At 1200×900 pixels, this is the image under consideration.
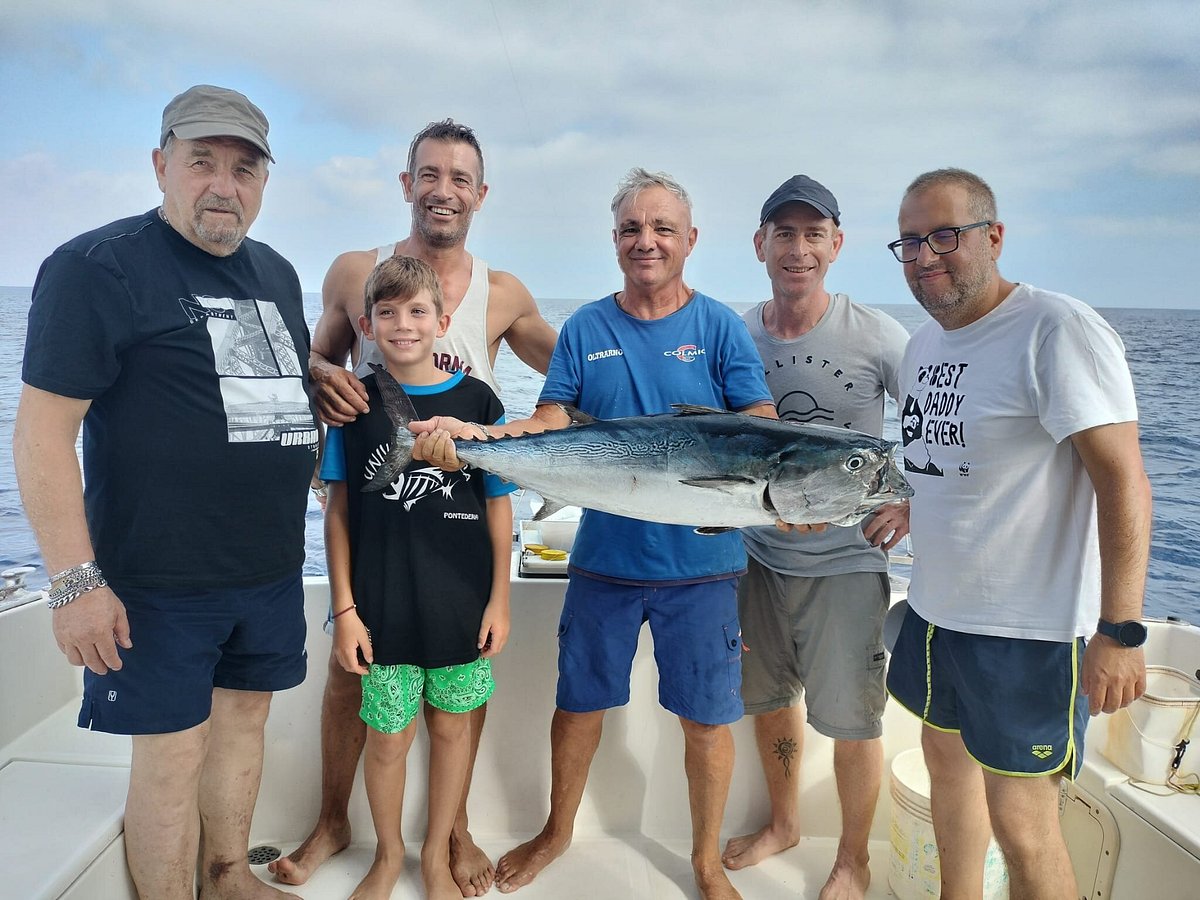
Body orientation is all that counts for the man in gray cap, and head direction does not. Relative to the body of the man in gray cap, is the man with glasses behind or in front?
in front

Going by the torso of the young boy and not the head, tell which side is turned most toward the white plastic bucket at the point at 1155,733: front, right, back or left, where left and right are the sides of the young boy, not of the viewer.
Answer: left

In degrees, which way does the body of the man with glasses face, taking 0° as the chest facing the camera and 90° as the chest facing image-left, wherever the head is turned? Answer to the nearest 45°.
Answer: approximately 45°

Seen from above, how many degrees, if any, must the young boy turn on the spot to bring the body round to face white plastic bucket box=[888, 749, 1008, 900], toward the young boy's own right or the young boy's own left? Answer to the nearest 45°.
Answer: approximately 90° to the young boy's own left

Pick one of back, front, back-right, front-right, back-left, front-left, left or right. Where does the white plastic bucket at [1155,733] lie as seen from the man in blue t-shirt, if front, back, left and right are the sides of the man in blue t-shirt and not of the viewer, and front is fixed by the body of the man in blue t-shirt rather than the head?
left

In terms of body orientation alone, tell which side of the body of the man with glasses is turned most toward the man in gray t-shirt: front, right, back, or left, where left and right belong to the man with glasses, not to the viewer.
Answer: right

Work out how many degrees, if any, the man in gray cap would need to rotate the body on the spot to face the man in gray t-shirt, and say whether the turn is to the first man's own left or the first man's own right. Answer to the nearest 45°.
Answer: approximately 45° to the first man's own left
